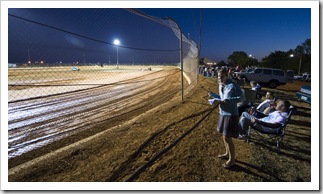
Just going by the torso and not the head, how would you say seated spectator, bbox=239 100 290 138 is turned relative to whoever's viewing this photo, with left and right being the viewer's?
facing to the left of the viewer

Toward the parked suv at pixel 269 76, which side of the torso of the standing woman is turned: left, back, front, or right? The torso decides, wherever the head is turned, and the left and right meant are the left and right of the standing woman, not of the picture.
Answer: right

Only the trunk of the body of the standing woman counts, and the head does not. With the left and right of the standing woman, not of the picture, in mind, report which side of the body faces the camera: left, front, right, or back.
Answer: left

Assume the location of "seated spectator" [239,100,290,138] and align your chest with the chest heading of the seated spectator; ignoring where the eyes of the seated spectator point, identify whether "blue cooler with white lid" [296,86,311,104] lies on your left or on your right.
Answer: on your right
